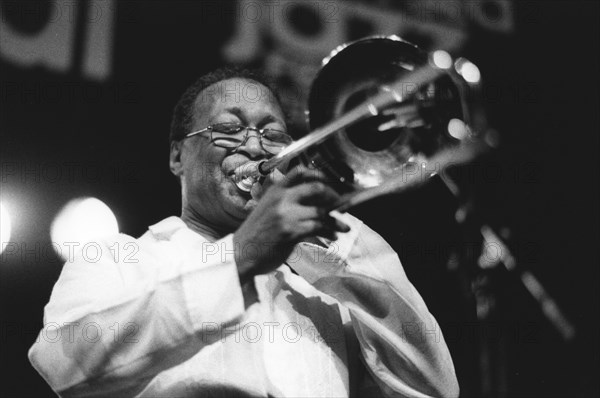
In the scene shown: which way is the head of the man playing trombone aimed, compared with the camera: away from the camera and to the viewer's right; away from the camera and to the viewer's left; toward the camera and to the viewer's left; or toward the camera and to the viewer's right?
toward the camera and to the viewer's right

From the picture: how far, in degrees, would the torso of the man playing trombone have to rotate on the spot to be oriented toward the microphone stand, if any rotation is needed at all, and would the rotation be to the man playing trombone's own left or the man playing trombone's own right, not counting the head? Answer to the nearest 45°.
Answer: approximately 45° to the man playing trombone's own left

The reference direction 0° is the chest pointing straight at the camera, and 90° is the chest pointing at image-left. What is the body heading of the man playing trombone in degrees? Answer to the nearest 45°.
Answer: approximately 315°
